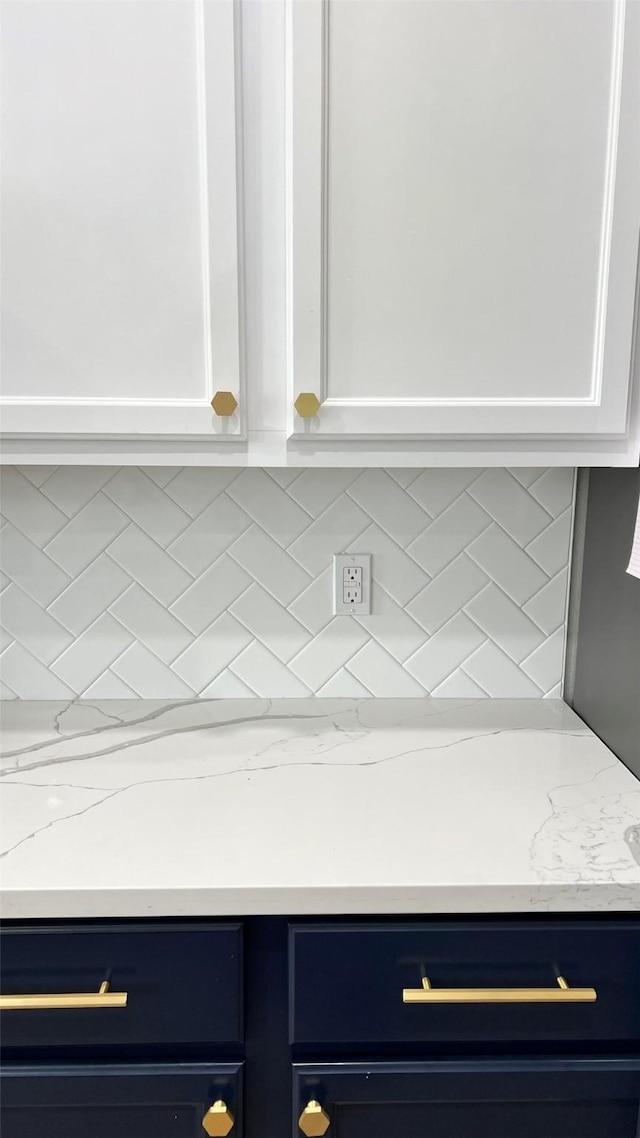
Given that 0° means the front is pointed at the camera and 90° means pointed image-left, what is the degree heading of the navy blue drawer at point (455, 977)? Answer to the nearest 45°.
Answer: approximately 0°

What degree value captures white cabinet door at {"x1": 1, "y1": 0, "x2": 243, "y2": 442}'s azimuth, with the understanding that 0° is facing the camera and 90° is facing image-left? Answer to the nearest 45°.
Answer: approximately 0°

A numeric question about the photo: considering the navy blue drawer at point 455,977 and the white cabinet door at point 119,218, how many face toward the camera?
2
